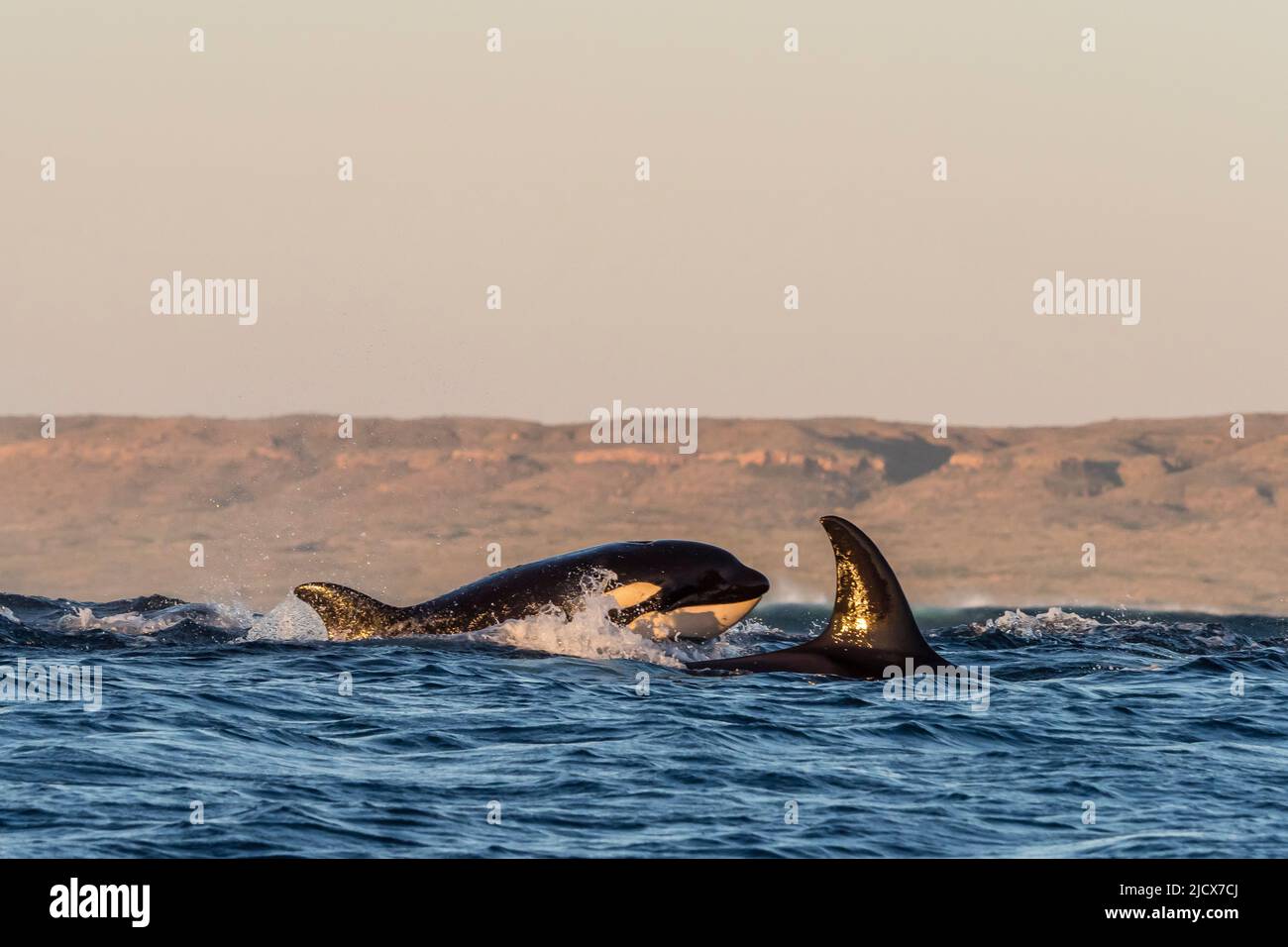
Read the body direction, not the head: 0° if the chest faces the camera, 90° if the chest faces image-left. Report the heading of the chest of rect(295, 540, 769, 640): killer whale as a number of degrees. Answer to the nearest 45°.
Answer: approximately 270°

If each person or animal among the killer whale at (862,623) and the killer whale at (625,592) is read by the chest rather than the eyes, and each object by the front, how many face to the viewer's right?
2

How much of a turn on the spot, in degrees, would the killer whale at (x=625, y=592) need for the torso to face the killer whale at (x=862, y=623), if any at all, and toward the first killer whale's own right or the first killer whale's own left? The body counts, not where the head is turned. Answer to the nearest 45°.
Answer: approximately 45° to the first killer whale's own right

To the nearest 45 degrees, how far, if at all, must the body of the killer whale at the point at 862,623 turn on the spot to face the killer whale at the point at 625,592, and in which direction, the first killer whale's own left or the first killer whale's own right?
approximately 135° to the first killer whale's own left

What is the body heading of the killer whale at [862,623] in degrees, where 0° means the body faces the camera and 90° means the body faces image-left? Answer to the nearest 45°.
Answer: approximately 270°
